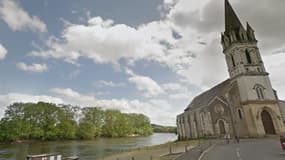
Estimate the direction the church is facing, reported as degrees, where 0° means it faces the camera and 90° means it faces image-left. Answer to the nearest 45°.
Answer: approximately 315°
